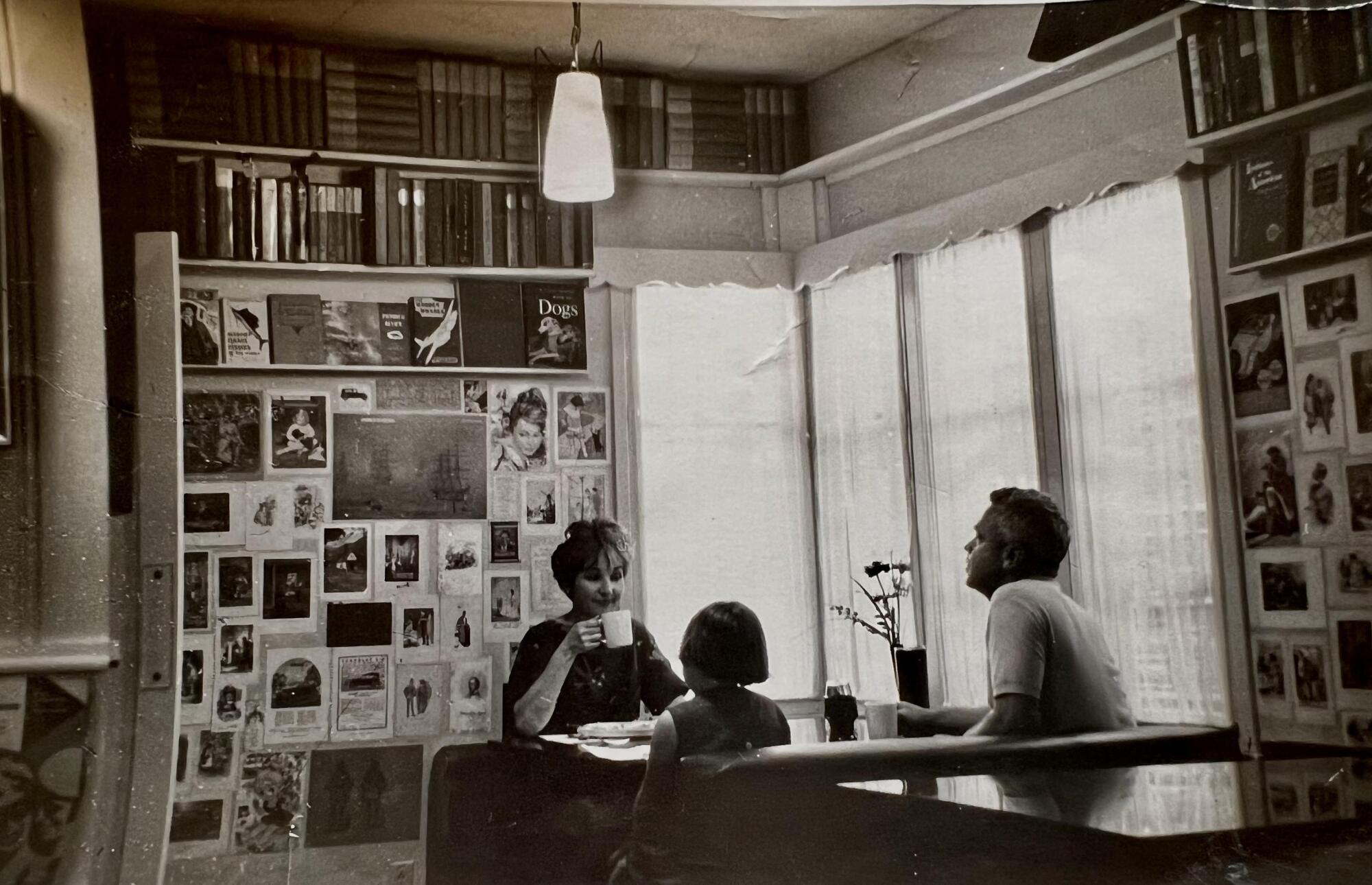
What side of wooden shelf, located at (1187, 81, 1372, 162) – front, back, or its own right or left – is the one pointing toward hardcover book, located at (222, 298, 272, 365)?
front

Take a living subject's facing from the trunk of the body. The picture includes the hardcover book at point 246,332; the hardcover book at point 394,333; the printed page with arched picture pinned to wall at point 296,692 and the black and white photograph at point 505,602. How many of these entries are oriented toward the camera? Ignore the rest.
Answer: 4

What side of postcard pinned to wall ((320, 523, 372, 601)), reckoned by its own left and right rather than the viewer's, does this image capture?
front

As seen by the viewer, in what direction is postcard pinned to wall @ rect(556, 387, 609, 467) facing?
toward the camera

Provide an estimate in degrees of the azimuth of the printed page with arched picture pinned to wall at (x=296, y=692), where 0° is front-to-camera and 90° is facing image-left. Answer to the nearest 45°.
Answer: approximately 0°

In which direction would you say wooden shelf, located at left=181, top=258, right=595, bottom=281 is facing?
toward the camera

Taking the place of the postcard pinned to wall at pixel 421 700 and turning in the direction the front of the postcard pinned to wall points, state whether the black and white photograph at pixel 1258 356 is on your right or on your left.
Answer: on your left

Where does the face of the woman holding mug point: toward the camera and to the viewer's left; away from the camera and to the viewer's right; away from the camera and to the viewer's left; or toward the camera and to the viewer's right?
toward the camera and to the viewer's right

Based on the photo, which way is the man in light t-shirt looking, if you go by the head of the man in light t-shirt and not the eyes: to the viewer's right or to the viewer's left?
to the viewer's left
